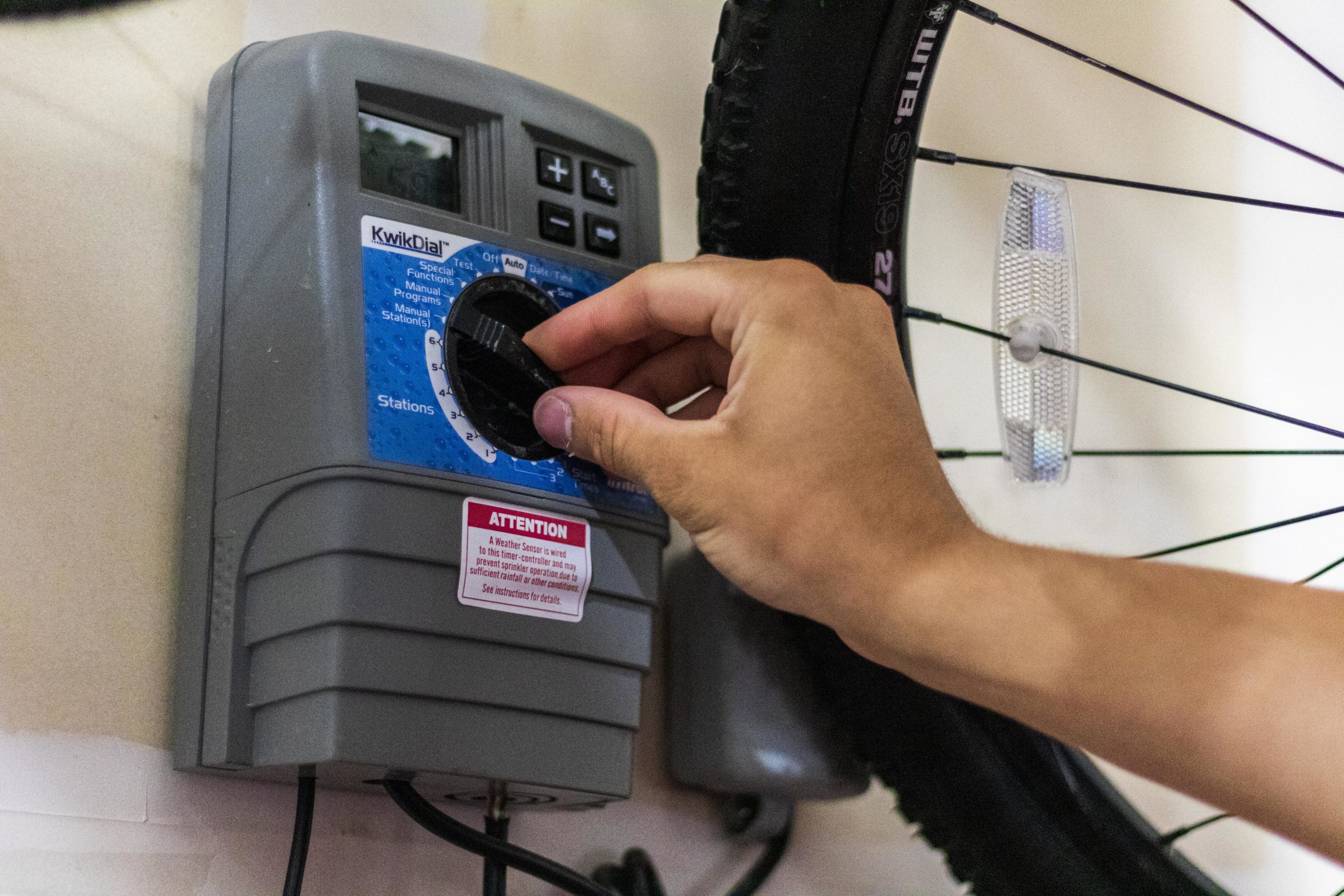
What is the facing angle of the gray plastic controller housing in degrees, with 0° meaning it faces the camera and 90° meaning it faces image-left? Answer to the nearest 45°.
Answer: approximately 315°
